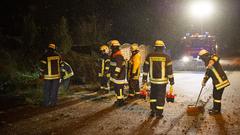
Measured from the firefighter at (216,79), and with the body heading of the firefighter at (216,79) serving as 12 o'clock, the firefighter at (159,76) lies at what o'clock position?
the firefighter at (159,76) is roughly at 11 o'clock from the firefighter at (216,79).

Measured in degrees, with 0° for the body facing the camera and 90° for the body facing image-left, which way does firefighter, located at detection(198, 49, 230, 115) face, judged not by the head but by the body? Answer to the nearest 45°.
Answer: approximately 90°

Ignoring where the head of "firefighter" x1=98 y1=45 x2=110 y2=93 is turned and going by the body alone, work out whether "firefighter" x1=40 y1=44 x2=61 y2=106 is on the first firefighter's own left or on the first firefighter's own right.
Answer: on the first firefighter's own right

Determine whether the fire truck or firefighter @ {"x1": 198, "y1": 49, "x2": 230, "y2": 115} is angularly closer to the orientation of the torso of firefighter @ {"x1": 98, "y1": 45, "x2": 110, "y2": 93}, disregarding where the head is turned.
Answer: the firefighter

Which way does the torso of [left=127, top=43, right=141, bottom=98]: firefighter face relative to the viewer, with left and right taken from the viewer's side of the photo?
facing to the left of the viewer
